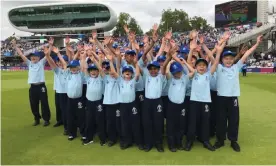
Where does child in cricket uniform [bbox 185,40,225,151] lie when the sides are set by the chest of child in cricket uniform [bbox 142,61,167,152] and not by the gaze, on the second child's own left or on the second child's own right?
on the second child's own left

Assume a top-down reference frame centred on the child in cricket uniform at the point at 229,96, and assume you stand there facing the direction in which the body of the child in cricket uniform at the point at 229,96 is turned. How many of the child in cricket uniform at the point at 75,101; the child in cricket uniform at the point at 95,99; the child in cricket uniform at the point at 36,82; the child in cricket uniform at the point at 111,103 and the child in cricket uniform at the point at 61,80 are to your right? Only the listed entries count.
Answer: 5

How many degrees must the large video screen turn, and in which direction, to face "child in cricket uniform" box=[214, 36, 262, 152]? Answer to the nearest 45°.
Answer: approximately 45° to its left

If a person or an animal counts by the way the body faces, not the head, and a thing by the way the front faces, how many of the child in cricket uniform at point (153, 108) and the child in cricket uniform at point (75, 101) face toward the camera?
2

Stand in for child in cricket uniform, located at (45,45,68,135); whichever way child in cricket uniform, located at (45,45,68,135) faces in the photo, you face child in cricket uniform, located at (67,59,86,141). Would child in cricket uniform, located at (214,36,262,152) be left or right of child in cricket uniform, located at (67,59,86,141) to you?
left

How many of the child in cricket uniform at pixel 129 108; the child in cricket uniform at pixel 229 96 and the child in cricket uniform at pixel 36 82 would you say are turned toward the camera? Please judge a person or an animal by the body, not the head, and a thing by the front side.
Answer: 3

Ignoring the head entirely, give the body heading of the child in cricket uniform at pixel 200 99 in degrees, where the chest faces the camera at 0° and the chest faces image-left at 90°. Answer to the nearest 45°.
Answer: approximately 0°
